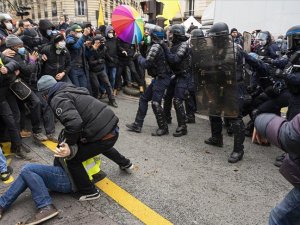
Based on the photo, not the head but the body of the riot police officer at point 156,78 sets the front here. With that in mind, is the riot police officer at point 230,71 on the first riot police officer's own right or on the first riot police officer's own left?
on the first riot police officer's own left

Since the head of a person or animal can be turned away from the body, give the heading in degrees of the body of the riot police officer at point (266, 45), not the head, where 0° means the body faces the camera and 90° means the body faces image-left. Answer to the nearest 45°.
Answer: approximately 45°

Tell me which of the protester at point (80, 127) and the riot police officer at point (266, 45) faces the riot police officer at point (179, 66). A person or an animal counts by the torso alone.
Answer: the riot police officer at point (266, 45)

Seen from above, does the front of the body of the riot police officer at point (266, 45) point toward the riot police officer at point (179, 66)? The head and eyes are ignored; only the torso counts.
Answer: yes

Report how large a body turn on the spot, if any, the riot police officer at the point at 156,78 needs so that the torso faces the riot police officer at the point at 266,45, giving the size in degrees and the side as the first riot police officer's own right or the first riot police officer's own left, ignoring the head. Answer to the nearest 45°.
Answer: approximately 180°

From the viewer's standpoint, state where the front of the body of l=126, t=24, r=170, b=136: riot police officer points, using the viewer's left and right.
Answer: facing to the left of the viewer

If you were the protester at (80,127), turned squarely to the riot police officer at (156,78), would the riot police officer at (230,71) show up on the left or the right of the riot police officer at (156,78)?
right
